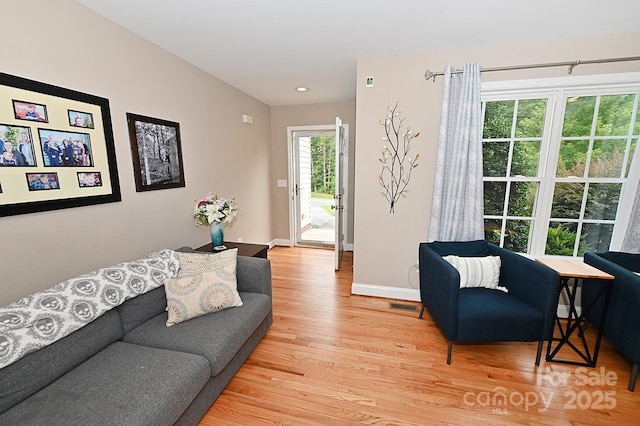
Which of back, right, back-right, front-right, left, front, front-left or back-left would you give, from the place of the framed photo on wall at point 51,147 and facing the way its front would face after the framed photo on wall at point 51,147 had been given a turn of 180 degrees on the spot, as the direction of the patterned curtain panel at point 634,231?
back

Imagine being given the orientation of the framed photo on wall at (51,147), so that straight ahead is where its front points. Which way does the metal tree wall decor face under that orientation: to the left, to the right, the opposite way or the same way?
to the right

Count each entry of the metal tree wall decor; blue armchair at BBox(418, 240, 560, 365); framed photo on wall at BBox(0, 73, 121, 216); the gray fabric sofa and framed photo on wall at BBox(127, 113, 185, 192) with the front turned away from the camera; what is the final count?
0

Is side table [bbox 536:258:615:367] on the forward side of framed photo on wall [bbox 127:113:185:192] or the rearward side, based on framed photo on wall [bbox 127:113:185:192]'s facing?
on the forward side

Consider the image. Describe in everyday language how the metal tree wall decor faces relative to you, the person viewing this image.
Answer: facing the viewer

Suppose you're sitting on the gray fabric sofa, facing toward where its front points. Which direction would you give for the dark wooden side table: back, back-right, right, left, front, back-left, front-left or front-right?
left

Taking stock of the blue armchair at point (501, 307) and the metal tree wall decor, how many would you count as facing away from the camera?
0

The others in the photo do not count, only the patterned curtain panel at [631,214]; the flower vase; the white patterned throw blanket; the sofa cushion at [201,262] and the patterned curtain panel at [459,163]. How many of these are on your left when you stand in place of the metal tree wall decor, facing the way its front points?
2

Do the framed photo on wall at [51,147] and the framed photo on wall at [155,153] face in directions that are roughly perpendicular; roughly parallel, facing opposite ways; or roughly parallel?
roughly parallel

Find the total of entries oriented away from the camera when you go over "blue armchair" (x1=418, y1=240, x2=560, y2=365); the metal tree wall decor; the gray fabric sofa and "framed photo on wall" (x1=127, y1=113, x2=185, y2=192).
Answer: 0

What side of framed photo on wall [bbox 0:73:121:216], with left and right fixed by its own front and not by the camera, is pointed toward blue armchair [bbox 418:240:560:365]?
front

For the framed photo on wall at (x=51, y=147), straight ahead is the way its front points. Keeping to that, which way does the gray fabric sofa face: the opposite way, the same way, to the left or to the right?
the same way

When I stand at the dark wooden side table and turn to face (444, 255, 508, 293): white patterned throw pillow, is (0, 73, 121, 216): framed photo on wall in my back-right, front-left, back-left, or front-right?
back-right

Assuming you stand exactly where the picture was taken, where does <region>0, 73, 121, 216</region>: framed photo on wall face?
facing the viewer and to the right of the viewer

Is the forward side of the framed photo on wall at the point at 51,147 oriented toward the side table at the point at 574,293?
yes

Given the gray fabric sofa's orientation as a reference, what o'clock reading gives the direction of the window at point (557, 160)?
The window is roughly at 11 o'clock from the gray fabric sofa.
